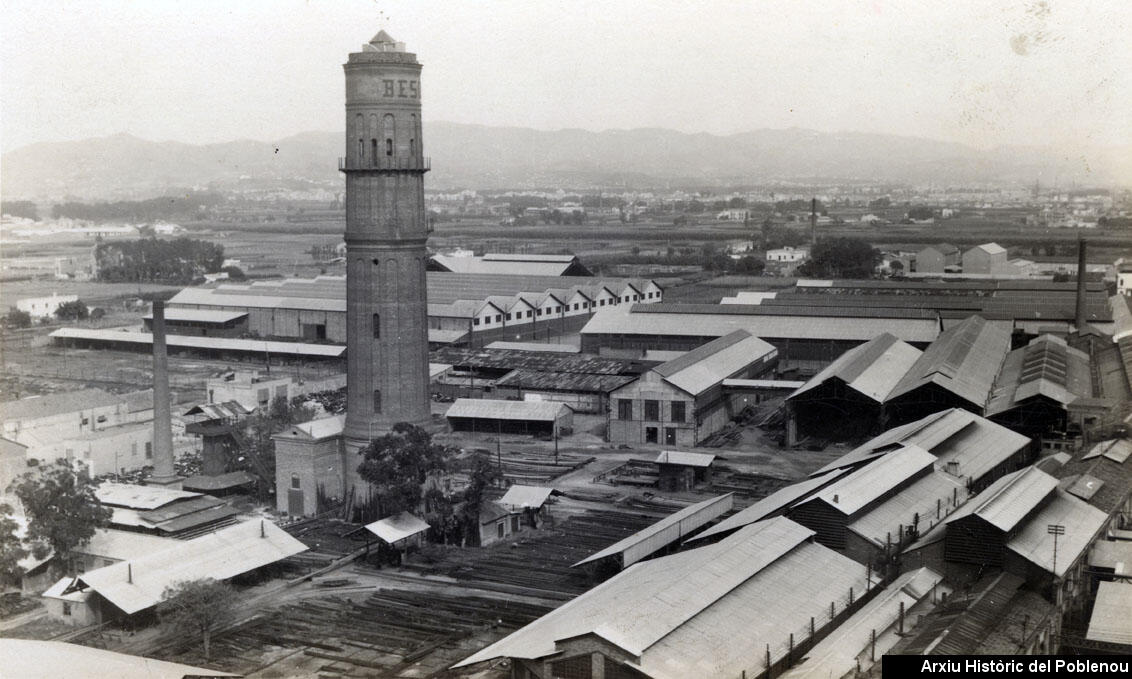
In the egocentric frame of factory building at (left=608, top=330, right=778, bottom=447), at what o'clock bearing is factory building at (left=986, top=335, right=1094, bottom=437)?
factory building at (left=986, top=335, right=1094, bottom=437) is roughly at 8 o'clock from factory building at (left=608, top=330, right=778, bottom=447).

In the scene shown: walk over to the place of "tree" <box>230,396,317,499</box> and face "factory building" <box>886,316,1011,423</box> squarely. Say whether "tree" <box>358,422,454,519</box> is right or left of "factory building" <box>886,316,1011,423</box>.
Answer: right

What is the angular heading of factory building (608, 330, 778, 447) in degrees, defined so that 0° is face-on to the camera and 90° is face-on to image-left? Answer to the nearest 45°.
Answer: approximately 45°

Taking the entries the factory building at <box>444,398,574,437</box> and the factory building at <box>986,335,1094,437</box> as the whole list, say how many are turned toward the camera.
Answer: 2

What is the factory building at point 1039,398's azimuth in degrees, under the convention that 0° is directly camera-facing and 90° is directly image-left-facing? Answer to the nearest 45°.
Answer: approximately 0°

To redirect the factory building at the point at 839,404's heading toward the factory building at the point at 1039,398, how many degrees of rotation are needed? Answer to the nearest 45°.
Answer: approximately 135° to its left

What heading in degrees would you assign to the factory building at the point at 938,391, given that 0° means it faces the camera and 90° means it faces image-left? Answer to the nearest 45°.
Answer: approximately 45°
